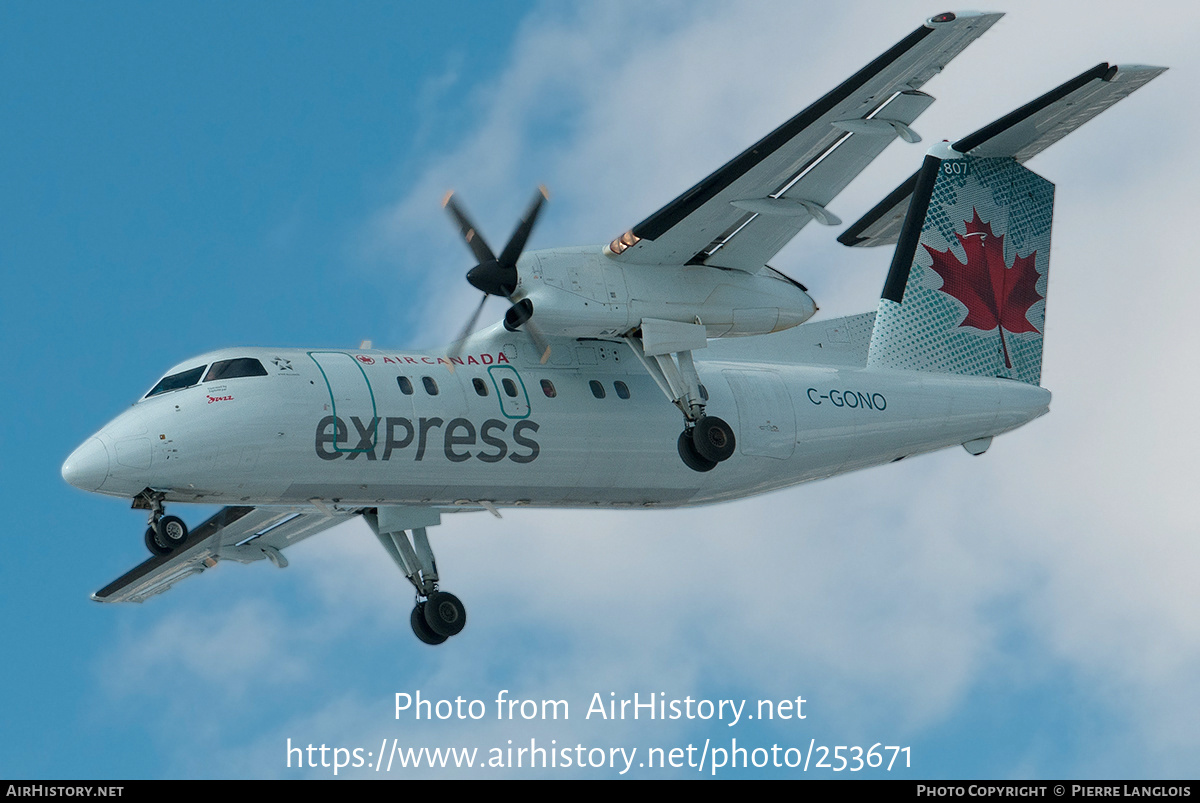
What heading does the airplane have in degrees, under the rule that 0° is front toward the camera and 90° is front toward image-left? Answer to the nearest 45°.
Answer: approximately 45°
